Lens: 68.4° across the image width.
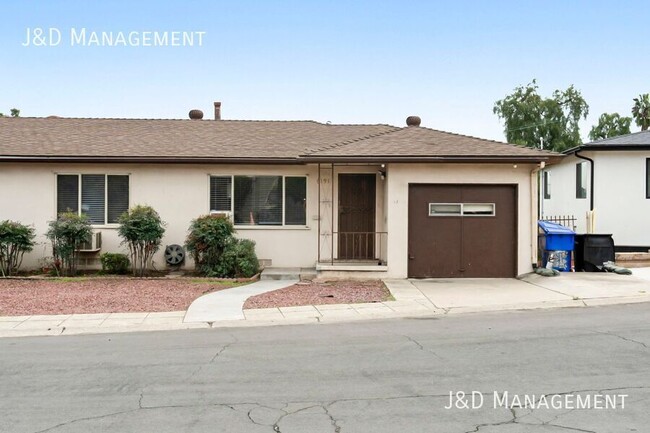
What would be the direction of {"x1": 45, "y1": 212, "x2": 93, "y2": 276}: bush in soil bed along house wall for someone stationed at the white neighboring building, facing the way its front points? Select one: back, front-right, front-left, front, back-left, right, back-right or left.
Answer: front-right

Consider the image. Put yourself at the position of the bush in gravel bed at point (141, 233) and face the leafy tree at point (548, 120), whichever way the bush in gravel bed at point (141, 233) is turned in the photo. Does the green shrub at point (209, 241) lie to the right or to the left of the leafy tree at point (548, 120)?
right

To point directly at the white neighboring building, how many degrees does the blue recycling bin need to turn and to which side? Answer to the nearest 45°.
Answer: approximately 135° to its left

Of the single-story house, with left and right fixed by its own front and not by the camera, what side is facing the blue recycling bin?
left

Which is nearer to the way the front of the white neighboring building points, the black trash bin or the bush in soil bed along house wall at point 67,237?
the black trash bin

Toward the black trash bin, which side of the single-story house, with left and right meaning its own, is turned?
left

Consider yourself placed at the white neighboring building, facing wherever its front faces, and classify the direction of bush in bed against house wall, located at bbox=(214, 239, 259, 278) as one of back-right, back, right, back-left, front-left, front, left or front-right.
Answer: front-right

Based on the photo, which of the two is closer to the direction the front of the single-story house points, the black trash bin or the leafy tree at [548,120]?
the black trash bin

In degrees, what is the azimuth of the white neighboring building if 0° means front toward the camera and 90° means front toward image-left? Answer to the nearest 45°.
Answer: approximately 0°

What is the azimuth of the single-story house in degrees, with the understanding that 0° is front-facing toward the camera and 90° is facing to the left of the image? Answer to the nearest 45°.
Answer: approximately 0°

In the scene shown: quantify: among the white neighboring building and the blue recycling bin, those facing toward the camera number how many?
2

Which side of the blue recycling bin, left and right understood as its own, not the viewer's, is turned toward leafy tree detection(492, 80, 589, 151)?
back
